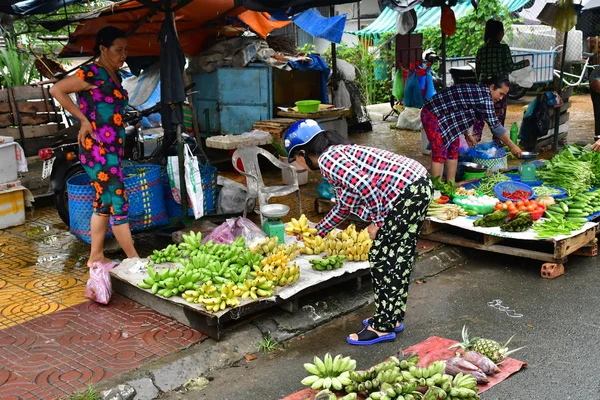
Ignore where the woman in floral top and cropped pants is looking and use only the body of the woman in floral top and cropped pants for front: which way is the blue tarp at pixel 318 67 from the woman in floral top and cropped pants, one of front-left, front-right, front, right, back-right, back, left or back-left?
left

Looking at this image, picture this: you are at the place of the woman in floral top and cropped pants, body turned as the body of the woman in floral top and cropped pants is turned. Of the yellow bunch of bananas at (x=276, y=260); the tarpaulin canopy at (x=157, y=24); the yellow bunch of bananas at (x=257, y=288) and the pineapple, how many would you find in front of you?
3

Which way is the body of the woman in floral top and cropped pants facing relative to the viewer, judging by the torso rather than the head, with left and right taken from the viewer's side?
facing the viewer and to the right of the viewer

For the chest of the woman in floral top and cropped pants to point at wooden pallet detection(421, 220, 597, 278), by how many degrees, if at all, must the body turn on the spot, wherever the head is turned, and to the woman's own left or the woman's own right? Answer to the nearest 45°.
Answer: approximately 45° to the woman's own left

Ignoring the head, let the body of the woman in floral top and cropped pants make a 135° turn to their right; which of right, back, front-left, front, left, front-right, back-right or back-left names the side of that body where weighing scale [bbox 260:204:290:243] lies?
back

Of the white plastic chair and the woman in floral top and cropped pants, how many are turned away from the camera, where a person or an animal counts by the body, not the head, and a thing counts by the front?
0

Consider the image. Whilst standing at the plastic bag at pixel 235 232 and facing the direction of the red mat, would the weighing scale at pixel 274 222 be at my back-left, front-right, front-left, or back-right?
front-left

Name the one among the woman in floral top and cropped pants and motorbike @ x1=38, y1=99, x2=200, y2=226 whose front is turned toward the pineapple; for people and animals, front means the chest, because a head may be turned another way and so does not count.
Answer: the woman in floral top and cropped pants

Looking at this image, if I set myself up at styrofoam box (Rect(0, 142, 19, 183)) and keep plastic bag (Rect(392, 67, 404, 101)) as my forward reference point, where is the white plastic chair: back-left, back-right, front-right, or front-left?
front-right

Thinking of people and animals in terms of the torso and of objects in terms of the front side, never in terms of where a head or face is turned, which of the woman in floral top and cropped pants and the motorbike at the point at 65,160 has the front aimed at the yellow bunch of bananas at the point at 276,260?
the woman in floral top and cropped pants
